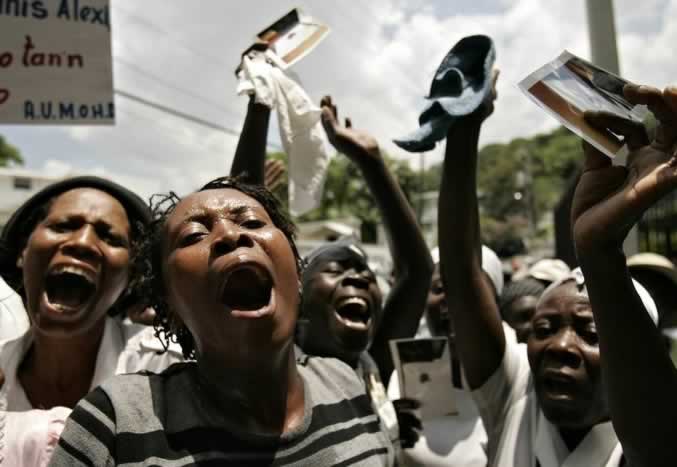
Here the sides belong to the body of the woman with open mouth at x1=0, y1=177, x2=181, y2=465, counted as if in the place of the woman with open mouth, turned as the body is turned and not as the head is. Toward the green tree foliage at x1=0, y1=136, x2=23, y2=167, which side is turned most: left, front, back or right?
back

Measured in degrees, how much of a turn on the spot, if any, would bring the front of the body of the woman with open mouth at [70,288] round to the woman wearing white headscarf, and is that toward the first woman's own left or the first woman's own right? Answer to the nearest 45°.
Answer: approximately 90° to the first woman's own left

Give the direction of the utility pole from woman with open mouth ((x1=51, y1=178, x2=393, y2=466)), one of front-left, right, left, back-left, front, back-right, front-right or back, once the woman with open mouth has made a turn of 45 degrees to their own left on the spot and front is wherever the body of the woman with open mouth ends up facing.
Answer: left

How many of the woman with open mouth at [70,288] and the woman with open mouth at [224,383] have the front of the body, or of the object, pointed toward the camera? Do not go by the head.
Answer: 2

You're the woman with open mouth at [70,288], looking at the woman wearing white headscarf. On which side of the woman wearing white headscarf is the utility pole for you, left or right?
left

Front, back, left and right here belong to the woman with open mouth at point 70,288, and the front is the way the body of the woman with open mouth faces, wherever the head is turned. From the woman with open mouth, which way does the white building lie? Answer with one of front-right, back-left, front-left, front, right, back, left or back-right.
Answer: back

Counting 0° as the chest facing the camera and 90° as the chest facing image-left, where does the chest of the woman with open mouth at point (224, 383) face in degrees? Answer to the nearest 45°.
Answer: approximately 0°

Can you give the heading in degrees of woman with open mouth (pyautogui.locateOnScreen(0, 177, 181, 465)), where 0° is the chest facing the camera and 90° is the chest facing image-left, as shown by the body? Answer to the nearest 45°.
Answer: approximately 0°

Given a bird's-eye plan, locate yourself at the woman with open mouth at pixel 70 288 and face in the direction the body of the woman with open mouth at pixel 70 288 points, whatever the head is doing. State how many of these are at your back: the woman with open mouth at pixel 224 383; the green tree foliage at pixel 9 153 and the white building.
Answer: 2

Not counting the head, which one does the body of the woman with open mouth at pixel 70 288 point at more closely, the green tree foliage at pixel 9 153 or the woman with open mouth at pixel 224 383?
the woman with open mouth
